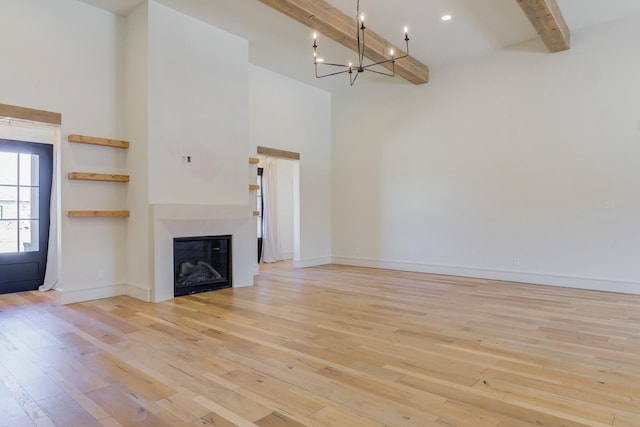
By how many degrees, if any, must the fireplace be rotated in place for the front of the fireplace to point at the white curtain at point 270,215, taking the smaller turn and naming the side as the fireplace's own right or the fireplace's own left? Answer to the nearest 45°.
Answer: approximately 90° to the fireplace's own left

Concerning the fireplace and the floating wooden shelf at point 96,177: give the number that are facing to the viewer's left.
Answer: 0

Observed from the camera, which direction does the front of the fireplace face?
facing the viewer and to the right of the viewer

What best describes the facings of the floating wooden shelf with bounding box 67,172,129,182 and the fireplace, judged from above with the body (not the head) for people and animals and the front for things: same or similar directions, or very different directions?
same or similar directions

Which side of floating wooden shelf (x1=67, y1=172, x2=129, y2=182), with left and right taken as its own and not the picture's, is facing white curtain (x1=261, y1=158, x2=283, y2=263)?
left

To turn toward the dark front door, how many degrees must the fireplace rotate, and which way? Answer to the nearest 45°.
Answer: approximately 135° to its right

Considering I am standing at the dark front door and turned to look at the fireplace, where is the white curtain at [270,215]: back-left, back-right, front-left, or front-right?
front-left

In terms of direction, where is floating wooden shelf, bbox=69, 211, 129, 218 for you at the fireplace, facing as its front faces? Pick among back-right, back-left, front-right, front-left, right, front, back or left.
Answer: back-right
